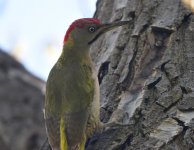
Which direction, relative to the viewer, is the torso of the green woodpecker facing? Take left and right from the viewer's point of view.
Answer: facing away from the viewer and to the right of the viewer
